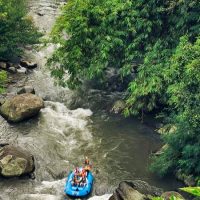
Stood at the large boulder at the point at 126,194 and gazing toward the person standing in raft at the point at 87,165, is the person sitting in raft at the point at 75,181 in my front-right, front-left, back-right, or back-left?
front-left

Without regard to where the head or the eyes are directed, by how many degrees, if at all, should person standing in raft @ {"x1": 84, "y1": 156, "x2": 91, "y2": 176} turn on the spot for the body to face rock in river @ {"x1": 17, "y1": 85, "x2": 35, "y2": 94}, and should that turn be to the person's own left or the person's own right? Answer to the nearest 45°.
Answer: approximately 135° to the person's own right

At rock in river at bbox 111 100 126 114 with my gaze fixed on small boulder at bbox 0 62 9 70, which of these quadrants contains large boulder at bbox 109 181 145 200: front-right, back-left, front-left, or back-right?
back-left

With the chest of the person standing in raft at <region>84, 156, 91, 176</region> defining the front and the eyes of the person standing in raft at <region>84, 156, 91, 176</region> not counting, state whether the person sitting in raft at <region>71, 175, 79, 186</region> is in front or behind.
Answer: in front

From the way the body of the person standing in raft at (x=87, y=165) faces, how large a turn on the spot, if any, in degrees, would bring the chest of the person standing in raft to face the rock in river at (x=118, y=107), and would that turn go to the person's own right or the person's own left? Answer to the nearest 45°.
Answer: approximately 180°

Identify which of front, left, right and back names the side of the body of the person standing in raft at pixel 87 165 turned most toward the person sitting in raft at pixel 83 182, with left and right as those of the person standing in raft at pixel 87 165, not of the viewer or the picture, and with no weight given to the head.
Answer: front

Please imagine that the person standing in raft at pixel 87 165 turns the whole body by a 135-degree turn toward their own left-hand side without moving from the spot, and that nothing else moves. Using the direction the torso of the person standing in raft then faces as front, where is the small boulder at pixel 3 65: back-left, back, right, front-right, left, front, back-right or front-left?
left

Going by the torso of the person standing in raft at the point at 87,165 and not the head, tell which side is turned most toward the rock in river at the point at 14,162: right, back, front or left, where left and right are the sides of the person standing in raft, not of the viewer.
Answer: right

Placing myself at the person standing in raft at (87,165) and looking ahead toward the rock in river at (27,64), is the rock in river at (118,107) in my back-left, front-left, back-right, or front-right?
front-right

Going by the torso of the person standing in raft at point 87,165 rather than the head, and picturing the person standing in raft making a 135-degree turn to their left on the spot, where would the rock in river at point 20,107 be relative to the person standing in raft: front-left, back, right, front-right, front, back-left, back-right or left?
left

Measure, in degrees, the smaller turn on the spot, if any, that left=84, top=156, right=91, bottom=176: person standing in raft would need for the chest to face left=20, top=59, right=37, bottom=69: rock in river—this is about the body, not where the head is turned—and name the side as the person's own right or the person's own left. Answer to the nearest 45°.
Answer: approximately 135° to the person's own right

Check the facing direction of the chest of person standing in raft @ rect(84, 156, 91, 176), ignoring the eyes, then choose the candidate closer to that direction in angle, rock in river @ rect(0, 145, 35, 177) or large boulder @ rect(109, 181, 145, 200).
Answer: the large boulder

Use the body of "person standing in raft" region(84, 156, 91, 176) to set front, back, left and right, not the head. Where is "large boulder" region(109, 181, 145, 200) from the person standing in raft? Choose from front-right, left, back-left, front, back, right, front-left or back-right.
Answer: front-left

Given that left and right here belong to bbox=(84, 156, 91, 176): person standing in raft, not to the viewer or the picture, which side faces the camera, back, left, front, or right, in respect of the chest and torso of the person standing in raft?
front

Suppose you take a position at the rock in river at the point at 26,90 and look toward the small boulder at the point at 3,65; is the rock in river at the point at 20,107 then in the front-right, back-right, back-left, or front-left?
back-left
